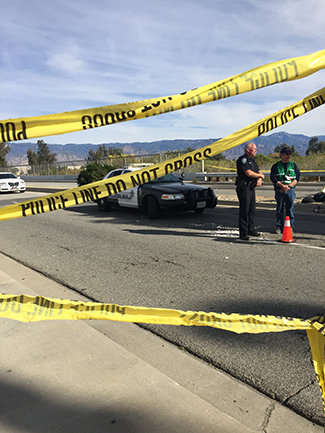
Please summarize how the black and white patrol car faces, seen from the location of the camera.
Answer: facing the viewer and to the right of the viewer

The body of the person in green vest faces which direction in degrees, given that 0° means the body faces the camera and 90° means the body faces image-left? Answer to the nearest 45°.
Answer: approximately 0°

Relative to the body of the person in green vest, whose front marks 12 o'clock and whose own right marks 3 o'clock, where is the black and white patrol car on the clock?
The black and white patrol car is roughly at 4 o'clock from the person in green vest.

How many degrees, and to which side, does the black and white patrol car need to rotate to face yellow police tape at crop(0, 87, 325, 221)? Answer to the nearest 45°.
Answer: approximately 45° to its right

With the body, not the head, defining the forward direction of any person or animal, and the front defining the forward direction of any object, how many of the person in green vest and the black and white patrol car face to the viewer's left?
0

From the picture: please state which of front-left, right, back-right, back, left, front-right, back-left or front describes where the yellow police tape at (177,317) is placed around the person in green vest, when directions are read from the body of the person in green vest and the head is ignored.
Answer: front

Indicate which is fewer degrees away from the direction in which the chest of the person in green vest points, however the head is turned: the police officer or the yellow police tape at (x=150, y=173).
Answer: the yellow police tape

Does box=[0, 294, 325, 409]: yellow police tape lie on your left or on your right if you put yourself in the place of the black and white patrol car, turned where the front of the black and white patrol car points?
on your right

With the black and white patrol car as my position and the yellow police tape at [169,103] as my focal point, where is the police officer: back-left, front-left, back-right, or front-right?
front-left

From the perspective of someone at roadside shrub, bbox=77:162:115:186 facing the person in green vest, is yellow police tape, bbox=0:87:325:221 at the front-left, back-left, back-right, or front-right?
front-right

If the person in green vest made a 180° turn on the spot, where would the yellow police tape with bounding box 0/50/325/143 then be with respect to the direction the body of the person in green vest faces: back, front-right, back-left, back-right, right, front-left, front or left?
back

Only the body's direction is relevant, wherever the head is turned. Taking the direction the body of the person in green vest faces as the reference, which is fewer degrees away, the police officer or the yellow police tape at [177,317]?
the yellow police tape

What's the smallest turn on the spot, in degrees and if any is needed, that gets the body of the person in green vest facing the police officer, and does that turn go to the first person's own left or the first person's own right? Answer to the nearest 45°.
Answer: approximately 45° to the first person's own right

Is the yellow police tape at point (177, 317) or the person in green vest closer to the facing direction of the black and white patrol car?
the person in green vest
